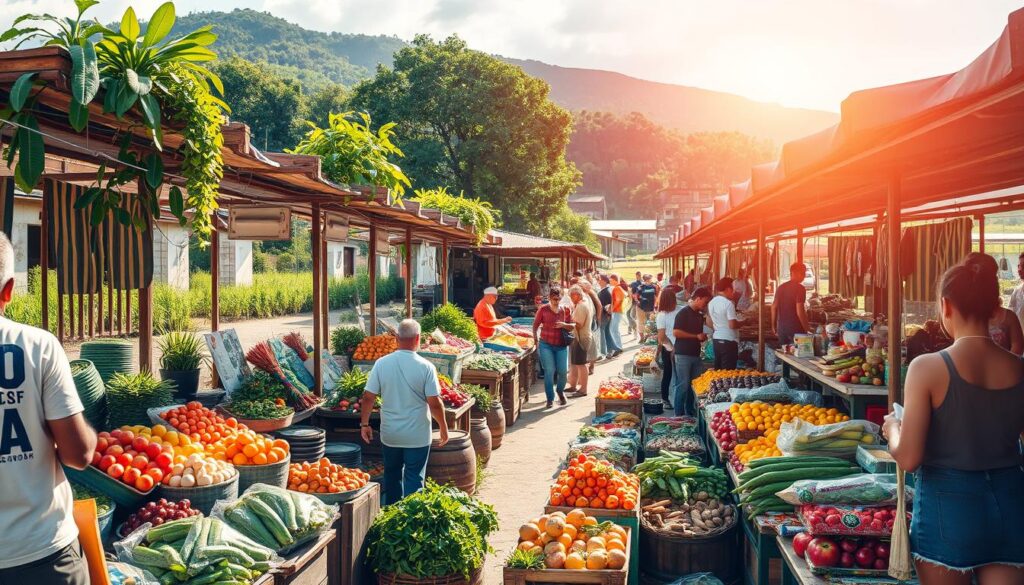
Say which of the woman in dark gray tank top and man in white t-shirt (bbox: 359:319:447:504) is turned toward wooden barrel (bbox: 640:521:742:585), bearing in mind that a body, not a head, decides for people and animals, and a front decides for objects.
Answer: the woman in dark gray tank top

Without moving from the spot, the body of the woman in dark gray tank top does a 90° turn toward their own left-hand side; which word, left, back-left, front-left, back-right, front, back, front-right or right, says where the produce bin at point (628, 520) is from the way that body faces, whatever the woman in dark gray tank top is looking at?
right

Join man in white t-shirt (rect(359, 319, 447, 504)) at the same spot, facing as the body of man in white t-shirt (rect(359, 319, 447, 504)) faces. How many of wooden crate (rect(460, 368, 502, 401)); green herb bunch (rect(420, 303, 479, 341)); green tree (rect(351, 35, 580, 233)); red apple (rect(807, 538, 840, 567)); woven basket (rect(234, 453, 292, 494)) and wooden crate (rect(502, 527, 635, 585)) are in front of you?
3

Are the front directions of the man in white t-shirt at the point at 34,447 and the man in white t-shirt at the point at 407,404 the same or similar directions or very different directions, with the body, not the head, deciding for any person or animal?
same or similar directions

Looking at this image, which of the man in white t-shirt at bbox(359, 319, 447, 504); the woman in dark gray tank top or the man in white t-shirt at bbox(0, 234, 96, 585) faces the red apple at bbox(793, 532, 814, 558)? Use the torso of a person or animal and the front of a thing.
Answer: the woman in dark gray tank top

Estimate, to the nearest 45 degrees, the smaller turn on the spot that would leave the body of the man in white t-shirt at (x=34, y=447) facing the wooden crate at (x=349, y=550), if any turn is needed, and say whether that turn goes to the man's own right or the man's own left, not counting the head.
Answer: approximately 45° to the man's own right

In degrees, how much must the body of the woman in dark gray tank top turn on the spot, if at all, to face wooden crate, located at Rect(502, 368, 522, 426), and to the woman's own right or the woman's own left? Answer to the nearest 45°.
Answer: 0° — they already face it

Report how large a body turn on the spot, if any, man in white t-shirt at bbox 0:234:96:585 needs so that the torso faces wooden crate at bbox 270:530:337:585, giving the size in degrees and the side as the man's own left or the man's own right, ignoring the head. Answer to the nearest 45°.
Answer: approximately 45° to the man's own right

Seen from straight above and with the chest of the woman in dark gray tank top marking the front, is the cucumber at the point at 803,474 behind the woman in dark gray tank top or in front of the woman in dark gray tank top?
in front

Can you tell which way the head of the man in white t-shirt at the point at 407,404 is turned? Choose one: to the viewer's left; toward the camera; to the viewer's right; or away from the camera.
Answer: away from the camera

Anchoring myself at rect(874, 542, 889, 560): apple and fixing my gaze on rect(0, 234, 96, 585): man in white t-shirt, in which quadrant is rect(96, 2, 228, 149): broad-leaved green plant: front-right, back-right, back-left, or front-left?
front-right

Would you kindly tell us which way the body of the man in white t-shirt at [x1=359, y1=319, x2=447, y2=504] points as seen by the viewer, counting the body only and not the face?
away from the camera

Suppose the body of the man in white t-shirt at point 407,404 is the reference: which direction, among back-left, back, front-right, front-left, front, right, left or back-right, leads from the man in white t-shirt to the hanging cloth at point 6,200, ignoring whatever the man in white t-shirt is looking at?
left

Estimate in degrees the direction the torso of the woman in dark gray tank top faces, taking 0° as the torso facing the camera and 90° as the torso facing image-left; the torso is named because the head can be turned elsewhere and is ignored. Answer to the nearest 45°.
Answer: approximately 135°
